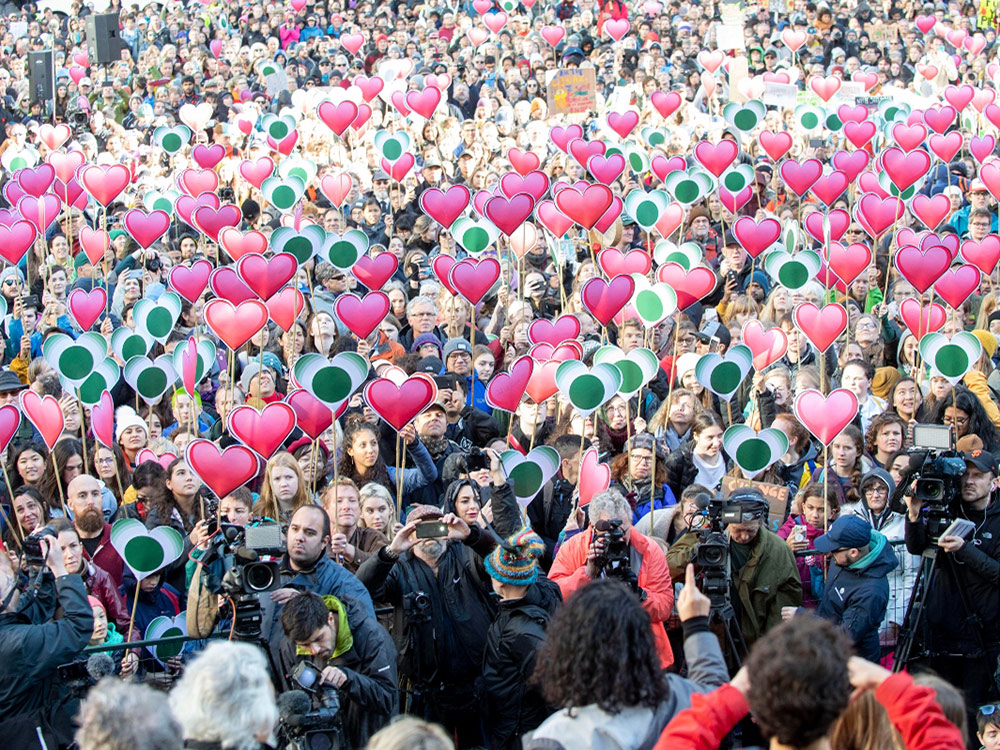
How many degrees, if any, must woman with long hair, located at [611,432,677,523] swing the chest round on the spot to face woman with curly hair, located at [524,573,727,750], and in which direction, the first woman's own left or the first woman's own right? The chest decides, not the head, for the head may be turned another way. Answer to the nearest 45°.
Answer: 0° — they already face them

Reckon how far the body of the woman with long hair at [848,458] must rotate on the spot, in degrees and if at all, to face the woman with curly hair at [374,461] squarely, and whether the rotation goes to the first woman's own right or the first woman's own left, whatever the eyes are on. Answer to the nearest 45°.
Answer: approximately 45° to the first woman's own right

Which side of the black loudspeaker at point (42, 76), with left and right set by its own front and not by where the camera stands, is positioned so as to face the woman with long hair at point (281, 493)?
back

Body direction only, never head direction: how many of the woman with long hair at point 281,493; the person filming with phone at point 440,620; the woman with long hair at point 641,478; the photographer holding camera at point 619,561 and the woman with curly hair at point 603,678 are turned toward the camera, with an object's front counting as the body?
4

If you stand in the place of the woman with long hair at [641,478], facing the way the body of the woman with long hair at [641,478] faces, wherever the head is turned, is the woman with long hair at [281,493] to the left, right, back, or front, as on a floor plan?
right

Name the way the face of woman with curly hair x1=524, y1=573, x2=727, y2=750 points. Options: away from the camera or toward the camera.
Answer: away from the camera

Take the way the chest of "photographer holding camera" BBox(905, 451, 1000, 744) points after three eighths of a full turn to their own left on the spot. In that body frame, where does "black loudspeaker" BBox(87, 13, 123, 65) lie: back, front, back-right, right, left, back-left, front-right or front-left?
back-left

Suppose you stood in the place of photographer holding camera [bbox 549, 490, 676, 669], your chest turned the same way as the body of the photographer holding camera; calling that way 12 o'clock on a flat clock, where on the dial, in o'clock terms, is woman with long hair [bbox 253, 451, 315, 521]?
The woman with long hair is roughly at 4 o'clock from the photographer holding camera.

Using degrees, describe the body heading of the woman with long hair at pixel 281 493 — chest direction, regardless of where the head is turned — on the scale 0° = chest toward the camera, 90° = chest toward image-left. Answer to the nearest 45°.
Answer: approximately 0°

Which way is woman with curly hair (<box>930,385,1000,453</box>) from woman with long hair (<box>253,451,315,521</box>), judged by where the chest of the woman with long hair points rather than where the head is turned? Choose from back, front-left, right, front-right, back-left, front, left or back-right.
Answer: left

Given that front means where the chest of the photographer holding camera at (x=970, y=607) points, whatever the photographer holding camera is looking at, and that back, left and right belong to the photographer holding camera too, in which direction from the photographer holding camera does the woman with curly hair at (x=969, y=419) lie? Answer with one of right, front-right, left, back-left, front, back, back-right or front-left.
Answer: back-right

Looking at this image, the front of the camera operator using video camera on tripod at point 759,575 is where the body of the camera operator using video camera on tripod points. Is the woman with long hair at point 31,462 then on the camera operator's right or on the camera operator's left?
on the camera operator's right

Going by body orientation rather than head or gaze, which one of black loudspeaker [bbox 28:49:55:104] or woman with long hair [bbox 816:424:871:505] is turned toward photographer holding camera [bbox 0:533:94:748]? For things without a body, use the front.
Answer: the woman with long hair

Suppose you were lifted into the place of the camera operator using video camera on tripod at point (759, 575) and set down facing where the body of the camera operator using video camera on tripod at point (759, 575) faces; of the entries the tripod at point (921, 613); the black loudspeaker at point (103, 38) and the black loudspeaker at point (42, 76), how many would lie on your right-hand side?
2
